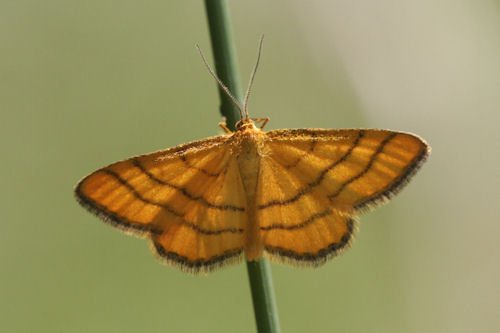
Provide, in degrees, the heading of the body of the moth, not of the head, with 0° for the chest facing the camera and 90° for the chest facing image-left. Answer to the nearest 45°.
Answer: approximately 180°
